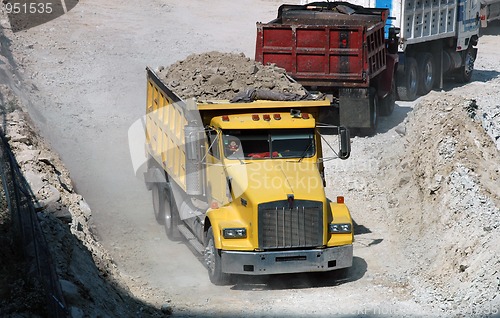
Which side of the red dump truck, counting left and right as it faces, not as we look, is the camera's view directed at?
back

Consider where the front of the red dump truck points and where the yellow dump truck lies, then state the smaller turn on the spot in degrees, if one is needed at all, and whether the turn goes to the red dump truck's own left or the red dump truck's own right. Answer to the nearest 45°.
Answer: approximately 180°

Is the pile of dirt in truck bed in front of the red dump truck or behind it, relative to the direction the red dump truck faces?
behind
